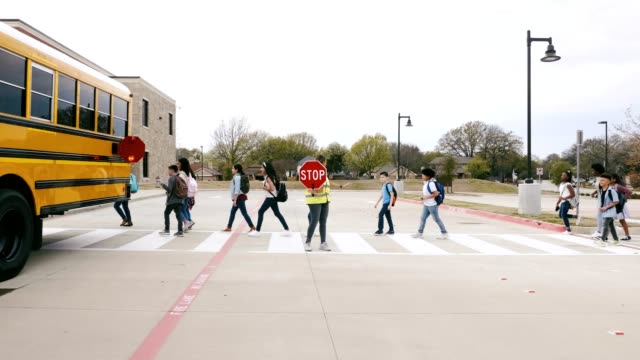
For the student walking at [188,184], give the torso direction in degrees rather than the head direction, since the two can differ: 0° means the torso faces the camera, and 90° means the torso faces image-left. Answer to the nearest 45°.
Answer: approximately 90°

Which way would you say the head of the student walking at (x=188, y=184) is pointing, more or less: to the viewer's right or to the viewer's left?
to the viewer's left

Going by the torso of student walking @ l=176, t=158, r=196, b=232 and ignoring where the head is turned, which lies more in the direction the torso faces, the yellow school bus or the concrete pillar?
the yellow school bus

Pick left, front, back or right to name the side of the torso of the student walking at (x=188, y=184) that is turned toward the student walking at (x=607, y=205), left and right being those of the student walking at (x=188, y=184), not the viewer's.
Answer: back

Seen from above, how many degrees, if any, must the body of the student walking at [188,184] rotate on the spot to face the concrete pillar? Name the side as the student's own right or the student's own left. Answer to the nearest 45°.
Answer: approximately 180°

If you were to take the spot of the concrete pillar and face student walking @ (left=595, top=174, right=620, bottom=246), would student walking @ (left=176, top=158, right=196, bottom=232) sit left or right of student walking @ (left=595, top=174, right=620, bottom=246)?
right

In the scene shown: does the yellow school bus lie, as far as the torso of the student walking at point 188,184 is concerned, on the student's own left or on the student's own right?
on the student's own left
